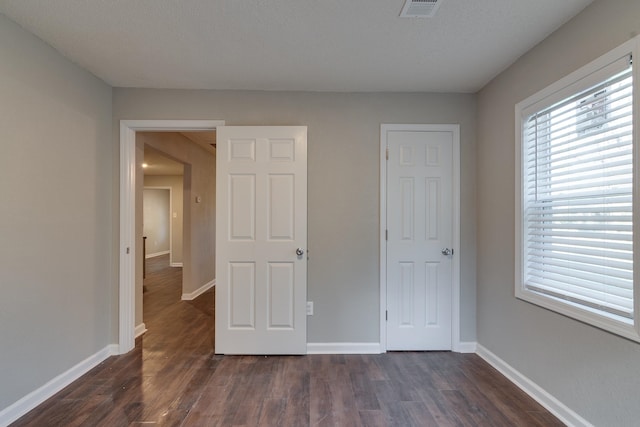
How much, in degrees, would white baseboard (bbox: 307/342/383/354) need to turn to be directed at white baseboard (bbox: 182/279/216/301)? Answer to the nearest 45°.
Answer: approximately 135° to its right

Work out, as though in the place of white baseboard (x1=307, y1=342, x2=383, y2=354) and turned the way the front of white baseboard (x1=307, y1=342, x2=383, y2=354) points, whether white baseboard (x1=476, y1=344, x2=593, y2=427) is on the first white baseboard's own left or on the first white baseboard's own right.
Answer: on the first white baseboard's own left

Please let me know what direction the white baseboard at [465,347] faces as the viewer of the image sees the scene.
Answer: facing the viewer

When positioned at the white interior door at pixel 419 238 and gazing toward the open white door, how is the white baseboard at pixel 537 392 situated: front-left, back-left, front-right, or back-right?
back-left

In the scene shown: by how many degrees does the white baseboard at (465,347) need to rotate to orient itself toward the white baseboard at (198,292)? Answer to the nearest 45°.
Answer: approximately 90° to its right

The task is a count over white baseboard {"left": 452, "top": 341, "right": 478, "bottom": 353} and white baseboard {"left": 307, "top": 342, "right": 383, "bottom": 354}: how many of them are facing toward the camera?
2

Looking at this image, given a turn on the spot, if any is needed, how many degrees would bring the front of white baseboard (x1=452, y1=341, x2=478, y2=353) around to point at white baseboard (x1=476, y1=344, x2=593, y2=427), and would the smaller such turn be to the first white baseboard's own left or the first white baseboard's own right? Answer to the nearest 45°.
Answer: approximately 45° to the first white baseboard's own left

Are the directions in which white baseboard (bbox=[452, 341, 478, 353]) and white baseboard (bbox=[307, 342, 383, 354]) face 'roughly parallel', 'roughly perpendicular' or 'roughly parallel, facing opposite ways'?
roughly parallel

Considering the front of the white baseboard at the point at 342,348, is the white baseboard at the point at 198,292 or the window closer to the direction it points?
the window
